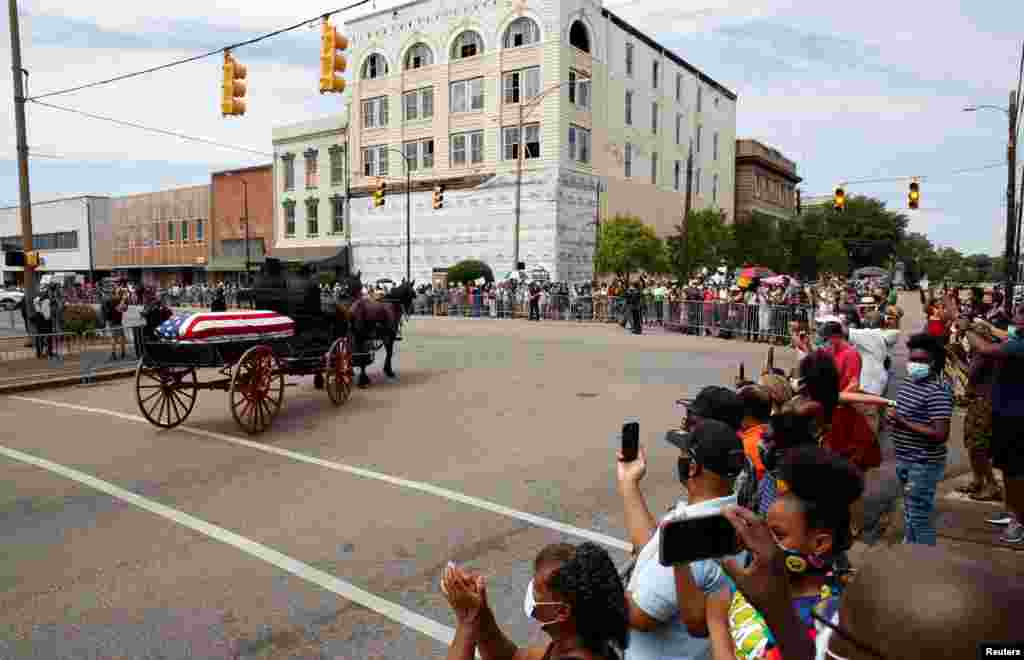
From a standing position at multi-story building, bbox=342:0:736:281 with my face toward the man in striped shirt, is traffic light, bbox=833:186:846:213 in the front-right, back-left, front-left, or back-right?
front-left

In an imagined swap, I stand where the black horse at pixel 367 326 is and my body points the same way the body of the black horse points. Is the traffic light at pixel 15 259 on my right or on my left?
on my left

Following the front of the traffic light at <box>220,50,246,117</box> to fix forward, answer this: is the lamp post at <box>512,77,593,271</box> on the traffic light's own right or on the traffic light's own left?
on the traffic light's own left

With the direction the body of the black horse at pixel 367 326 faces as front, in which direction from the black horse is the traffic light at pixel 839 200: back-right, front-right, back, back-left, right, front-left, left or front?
front

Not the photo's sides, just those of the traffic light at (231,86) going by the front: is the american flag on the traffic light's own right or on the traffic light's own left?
on the traffic light's own right

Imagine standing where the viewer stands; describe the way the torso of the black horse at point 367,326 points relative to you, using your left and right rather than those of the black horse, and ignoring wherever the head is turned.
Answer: facing away from the viewer and to the right of the viewer

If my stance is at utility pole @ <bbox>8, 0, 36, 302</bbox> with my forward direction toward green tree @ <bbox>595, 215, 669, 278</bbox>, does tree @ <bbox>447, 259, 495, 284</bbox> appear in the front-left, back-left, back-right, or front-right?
front-left

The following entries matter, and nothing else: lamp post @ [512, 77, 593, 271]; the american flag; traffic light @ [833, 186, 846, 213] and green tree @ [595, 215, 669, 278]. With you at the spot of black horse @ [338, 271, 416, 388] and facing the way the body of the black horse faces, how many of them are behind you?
1

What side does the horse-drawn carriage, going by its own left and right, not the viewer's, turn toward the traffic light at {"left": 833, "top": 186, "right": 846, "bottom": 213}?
front

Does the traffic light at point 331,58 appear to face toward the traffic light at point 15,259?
no

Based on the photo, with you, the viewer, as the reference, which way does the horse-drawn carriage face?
facing away from the viewer and to the right of the viewer
